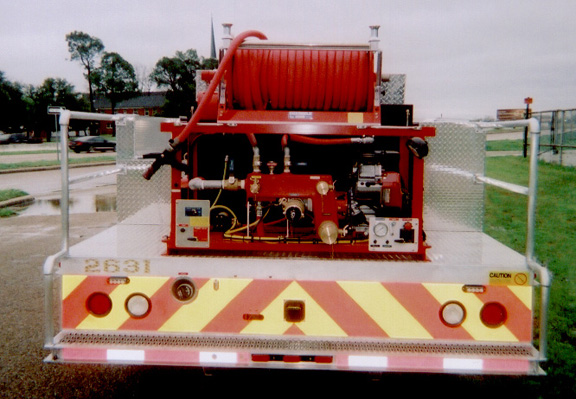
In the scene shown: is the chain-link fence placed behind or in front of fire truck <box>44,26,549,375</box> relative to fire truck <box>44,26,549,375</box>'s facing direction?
in front

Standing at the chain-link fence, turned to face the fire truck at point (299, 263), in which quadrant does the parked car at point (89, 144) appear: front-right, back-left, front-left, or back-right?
back-right

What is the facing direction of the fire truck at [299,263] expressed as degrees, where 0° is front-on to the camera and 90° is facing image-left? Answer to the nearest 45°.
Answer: approximately 180°

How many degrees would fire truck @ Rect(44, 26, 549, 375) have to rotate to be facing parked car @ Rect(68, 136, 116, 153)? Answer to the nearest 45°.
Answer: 0° — it already faces it
